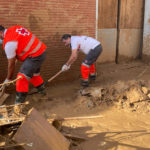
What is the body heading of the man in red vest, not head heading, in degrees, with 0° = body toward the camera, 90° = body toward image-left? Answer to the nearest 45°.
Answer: approximately 90°

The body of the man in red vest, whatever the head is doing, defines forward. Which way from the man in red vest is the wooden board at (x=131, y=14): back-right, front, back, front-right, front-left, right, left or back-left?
back-right

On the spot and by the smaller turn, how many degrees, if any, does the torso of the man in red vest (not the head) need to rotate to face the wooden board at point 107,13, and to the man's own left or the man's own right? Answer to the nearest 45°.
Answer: approximately 135° to the man's own right

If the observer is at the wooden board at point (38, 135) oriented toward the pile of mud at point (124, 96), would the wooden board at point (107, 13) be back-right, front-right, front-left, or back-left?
front-left

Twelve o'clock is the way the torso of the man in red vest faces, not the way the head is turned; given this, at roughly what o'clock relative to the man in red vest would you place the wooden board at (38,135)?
The wooden board is roughly at 9 o'clock from the man in red vest.

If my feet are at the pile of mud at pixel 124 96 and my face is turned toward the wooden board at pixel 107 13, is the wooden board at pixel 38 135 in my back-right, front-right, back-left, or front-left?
back-left

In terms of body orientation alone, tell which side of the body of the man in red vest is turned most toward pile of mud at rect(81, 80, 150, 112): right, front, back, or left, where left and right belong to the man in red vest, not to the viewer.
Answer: back
